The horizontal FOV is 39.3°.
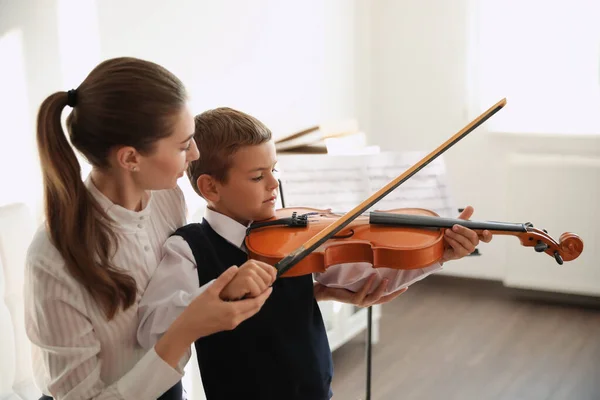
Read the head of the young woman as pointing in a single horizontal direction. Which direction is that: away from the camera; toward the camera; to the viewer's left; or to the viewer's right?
to the viewer's right

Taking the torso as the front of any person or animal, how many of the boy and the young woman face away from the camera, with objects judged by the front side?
0

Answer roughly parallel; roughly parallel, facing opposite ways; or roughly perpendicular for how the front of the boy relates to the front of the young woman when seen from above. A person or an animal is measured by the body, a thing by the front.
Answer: roughly parallel

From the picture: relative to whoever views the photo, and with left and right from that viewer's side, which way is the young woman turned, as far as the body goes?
facing the viewer and to the right of the viewer
